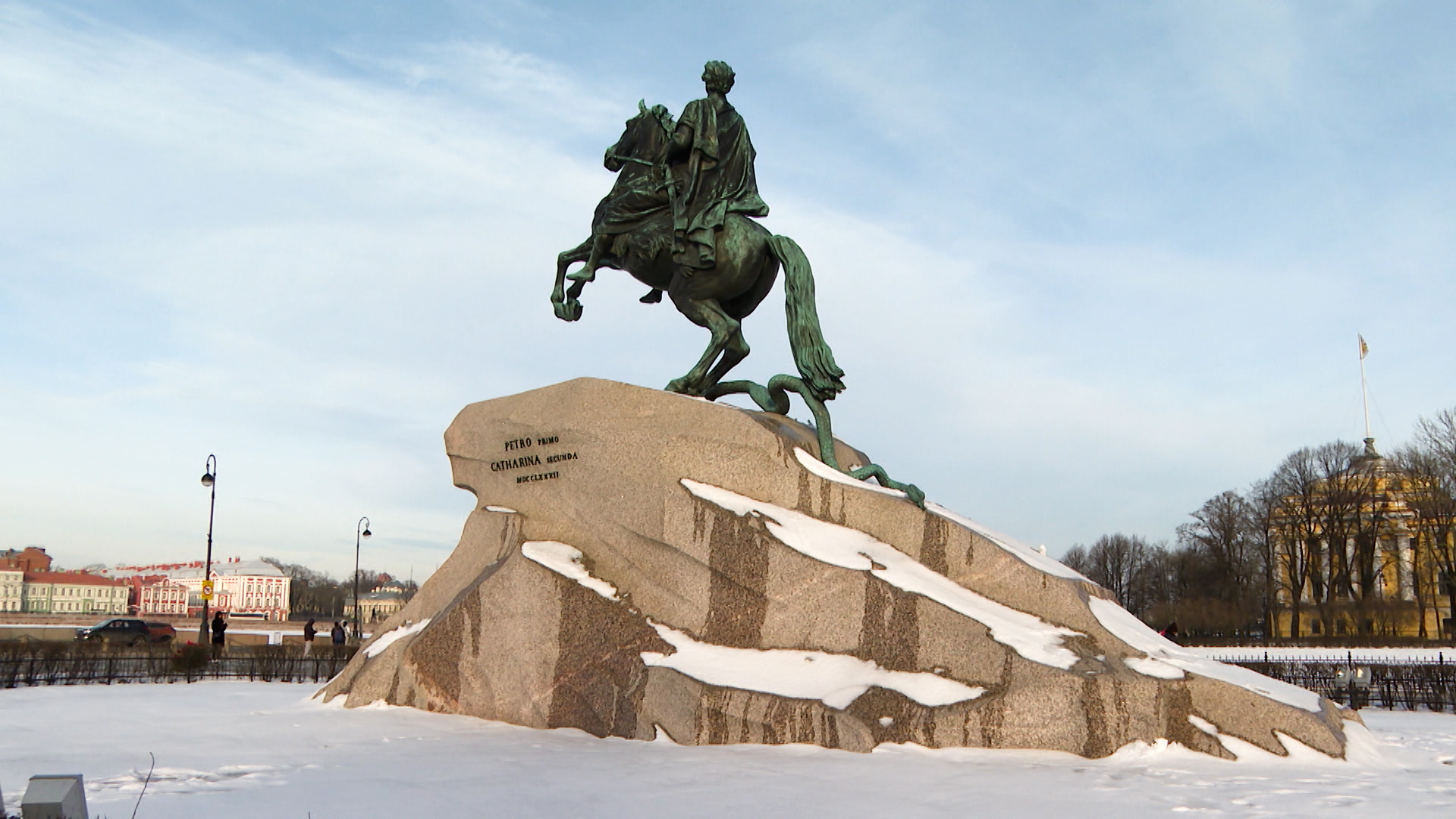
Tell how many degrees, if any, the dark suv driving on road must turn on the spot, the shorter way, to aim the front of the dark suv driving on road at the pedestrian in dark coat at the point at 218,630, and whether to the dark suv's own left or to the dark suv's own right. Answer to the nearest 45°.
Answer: approximately 90° to the dark suv's own left

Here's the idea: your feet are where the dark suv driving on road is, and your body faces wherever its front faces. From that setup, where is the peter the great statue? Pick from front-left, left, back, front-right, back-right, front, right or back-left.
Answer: left

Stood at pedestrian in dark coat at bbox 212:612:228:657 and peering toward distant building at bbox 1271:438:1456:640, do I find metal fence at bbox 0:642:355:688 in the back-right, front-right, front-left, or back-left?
back-right

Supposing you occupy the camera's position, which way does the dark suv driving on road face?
facing to the left of the viewer

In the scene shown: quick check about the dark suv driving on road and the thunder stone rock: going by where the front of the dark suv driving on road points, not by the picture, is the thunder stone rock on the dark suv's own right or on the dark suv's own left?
on the dark suv's own left

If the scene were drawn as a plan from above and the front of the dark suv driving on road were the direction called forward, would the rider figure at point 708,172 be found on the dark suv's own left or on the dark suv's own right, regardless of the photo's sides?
on the dark suv's own left

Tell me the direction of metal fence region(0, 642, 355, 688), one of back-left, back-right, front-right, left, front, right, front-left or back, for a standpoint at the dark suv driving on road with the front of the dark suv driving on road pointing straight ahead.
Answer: left

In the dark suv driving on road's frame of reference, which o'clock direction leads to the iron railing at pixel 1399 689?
The iron railing is roughly at 8 o'clock from the dark suv driving on road.

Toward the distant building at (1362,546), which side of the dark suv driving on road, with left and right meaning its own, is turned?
back
